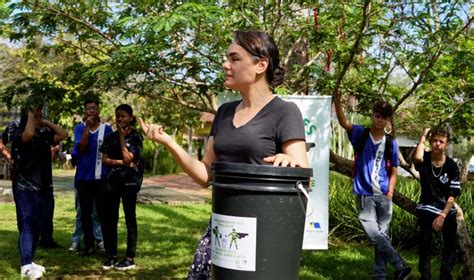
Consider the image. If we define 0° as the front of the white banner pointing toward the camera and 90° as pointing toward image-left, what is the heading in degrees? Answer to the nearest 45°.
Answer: approximately 0°

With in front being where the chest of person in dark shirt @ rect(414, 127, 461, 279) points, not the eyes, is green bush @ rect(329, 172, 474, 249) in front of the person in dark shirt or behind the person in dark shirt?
behind

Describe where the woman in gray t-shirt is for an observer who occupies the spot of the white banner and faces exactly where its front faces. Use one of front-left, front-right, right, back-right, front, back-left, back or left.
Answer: front

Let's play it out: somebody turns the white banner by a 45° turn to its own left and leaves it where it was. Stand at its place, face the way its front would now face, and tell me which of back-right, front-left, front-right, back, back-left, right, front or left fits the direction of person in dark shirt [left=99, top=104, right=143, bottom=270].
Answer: back-right

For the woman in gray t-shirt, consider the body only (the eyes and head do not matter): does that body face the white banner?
no

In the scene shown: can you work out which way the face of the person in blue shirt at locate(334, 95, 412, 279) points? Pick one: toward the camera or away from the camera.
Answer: toward the camera

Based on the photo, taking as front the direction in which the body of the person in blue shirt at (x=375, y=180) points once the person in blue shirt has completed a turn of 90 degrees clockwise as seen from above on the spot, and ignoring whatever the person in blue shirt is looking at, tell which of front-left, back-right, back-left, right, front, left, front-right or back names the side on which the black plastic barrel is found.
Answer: left

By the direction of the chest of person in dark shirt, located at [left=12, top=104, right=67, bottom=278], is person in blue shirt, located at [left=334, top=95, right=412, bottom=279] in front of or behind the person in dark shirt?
in front

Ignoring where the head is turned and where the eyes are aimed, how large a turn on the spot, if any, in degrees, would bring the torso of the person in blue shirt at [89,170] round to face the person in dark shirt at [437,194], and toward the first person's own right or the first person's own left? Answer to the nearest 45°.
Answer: approximately 45° to the first person's own left

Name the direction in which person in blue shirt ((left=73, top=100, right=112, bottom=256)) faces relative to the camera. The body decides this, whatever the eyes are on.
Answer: toward the camera

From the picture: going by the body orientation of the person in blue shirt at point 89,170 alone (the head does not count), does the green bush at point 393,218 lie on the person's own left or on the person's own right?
on the person's own left

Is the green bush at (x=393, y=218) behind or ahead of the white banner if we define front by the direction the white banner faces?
behind

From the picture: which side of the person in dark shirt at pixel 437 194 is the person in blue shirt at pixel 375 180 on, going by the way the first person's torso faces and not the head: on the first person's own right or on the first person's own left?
on the first person's own right

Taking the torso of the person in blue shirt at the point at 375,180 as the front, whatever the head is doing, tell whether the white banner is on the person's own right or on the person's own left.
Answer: on the person's own right

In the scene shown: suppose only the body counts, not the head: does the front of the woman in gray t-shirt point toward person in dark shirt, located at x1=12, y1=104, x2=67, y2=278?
no

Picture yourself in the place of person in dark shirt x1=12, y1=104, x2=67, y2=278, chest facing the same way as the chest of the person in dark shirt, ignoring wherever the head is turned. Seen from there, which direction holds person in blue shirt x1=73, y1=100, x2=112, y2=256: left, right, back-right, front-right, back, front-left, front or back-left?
left
